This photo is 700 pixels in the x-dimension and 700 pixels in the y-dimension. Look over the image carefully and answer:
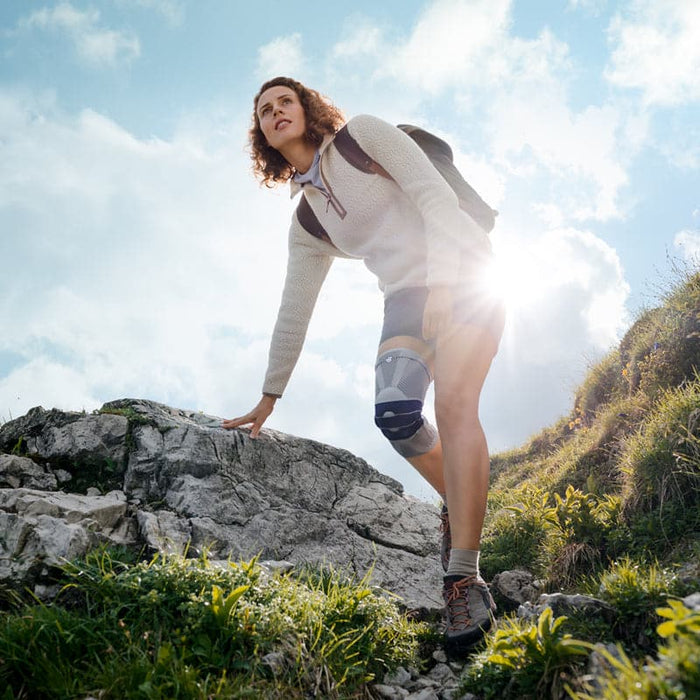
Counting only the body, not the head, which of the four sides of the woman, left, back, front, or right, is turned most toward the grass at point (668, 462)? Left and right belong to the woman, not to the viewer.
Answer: back

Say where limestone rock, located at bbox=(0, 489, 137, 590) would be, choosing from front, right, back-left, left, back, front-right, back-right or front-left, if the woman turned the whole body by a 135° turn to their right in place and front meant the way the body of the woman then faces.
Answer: left

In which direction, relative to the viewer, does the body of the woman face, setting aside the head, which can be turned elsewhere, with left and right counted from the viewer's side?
facing the viewer and to the left of the viewer

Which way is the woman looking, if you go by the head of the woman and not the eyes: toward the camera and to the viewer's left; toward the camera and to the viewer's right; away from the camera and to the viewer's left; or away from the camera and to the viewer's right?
toward the camera and to the viewer's left
